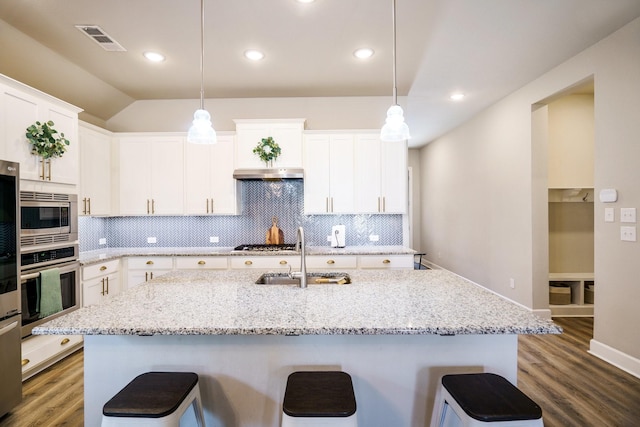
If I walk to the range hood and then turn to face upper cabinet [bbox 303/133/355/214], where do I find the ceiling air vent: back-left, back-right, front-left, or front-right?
back-right

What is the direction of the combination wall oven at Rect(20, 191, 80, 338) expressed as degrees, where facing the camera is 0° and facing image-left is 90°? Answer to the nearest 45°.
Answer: approximately 315°

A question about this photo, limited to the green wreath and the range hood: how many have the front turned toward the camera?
2

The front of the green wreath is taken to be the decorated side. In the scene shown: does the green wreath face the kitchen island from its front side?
yes

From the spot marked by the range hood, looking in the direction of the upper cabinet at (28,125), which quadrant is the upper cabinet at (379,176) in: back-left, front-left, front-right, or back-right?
back-left

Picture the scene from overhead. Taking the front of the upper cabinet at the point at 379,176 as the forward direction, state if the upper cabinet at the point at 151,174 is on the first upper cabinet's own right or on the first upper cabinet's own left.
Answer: on the first upper cabinet's own right

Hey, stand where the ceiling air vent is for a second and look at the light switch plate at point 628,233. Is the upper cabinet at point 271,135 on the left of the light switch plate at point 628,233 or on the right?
left

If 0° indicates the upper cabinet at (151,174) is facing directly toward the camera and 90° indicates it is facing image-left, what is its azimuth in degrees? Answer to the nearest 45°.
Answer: approximately 0°
